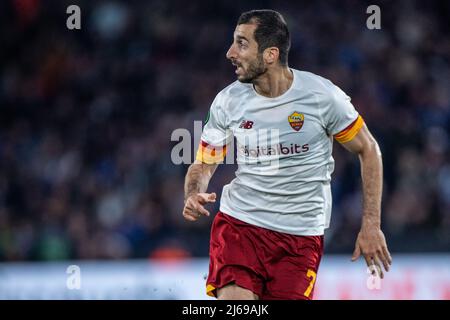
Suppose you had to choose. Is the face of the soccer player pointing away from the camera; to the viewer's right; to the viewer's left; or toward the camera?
to the viewer's left

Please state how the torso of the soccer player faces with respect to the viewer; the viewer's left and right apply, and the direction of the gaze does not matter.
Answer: facing the viewer and to the left of the viewer
